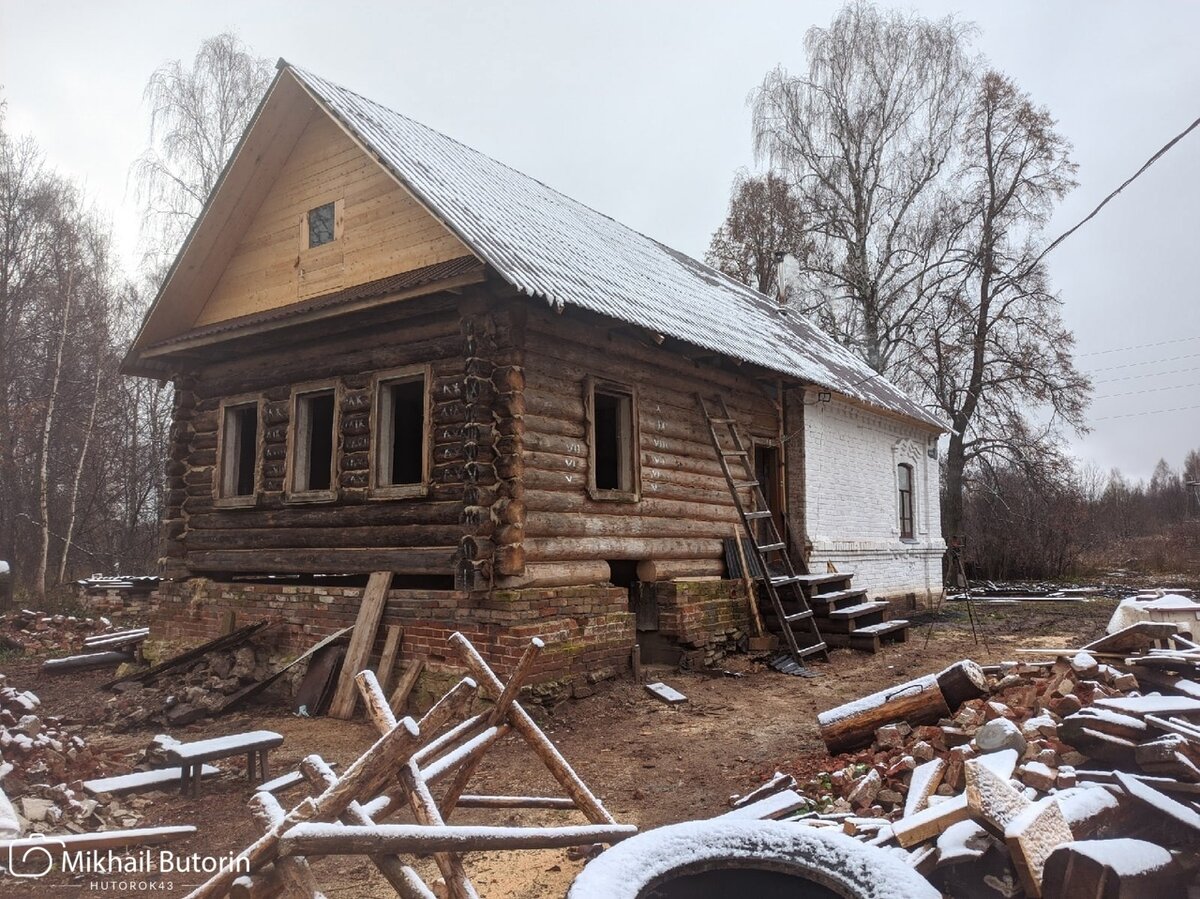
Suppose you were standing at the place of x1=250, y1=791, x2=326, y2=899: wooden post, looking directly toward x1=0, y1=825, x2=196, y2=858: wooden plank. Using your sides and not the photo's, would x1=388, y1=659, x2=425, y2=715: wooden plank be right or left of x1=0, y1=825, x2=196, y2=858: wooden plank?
right

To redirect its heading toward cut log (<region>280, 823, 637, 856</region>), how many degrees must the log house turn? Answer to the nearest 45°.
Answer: approximately 45° to its left

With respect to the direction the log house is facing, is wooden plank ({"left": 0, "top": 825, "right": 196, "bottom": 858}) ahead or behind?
ahead

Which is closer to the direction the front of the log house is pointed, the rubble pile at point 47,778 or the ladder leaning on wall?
the rubble pile

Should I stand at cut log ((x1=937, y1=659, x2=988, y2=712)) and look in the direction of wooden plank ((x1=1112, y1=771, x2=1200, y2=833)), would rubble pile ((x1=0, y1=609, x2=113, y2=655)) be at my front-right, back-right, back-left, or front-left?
back-right

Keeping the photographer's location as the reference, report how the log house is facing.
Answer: facing the viewer and to the left of the viewer

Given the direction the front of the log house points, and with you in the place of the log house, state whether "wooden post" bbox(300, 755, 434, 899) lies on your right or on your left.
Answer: on your left

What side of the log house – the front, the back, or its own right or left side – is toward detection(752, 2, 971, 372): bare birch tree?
back

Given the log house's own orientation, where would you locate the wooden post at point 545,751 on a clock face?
The wooden post is roughly at 10 o'clock from the log house.

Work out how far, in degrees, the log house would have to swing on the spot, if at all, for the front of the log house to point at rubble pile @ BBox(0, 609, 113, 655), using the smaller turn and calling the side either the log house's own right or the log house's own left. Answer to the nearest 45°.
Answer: approximately 90° to the log house's own right

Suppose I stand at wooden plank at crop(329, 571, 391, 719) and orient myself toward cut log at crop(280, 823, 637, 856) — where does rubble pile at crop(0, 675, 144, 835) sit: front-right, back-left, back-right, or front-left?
front-right

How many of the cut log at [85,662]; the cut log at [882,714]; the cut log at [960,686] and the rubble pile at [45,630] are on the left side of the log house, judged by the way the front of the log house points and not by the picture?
2

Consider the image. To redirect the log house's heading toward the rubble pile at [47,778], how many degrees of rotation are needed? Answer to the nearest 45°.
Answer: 0° — it already faces it

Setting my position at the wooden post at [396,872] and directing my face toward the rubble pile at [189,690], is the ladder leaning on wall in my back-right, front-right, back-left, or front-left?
front-right
